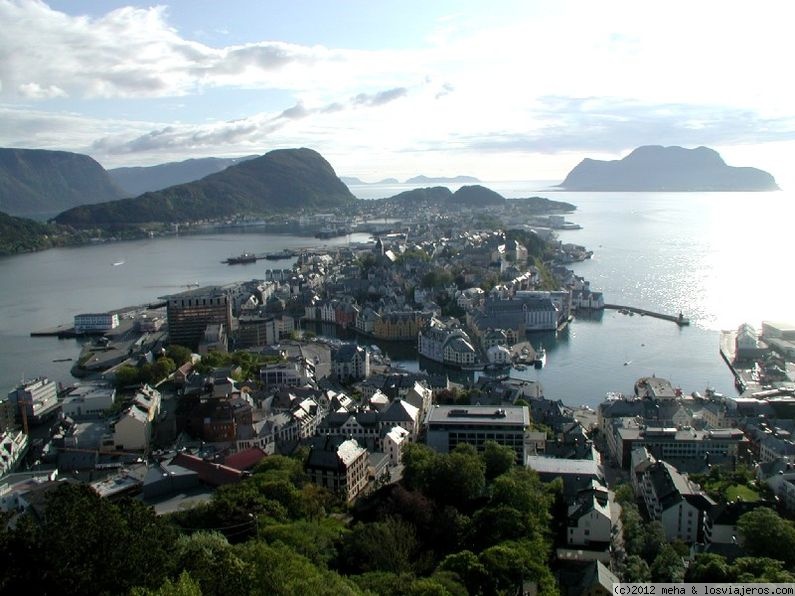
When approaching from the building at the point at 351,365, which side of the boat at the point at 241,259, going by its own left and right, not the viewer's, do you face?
left

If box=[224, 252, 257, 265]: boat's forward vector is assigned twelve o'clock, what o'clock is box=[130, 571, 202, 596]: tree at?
The tree is roughly at 9 o'clock from the boat.

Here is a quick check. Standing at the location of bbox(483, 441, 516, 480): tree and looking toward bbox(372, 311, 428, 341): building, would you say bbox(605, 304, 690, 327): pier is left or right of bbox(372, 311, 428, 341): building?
right

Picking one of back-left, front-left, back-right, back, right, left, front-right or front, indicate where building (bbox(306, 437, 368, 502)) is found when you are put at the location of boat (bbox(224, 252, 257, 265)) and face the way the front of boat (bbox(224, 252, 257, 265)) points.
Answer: left

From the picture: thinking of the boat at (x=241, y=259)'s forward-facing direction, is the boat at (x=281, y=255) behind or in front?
behind

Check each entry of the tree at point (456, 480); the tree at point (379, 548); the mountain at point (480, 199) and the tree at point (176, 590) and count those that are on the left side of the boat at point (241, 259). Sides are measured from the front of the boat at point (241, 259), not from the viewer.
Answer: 3

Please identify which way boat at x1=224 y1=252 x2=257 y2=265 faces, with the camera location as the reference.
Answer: facing to the left of the viewer

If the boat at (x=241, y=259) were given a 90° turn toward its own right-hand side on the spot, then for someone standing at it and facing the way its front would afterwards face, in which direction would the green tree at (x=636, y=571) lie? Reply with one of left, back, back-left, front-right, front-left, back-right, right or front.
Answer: back

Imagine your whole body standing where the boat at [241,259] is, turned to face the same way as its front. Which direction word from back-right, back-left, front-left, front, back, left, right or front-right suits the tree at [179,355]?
left

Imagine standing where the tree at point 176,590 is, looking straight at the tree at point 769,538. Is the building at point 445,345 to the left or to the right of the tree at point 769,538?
left

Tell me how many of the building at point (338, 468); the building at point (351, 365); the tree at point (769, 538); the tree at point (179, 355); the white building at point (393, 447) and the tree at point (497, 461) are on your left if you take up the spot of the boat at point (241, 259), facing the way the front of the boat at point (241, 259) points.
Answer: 6

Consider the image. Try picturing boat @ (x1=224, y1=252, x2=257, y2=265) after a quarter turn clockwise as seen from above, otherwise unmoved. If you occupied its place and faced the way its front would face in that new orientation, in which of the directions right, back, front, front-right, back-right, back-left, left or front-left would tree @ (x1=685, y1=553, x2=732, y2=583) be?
back

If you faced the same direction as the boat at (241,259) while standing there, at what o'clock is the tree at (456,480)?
The tree is roughly at 9 o'clock from the boat.

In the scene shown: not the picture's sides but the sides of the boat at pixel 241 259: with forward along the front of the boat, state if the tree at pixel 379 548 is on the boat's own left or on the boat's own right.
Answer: on the boat's own left

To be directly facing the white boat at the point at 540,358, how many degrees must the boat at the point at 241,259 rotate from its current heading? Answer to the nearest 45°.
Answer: approximately 90° to its left

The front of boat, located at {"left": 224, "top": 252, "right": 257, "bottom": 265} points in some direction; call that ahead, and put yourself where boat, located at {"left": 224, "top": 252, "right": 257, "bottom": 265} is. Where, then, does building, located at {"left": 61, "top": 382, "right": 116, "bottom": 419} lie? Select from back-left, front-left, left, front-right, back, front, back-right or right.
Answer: left

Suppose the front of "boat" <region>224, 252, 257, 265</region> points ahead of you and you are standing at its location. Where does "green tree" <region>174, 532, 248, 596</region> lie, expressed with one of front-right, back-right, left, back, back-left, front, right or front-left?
left
